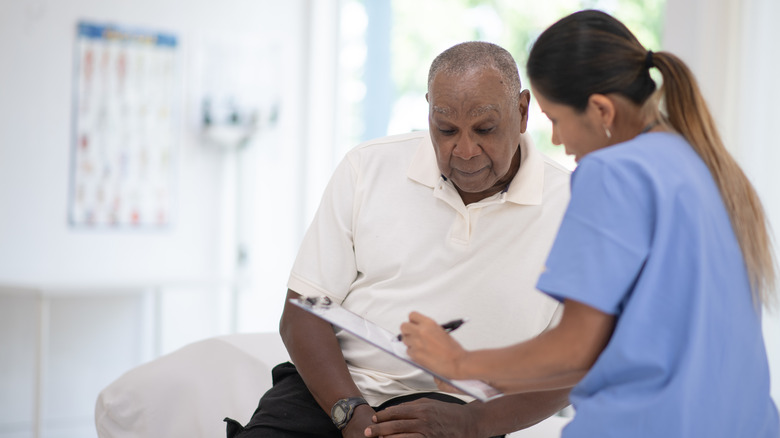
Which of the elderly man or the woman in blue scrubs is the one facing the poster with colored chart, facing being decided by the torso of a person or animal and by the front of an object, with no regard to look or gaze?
the woman in blue scrubs

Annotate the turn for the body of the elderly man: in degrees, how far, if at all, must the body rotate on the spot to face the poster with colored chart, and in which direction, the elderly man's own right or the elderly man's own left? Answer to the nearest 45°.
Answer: approximately 135° to the elderly man's own right

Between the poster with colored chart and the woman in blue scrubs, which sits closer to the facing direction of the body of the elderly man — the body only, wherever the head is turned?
the woman in blue scrubs

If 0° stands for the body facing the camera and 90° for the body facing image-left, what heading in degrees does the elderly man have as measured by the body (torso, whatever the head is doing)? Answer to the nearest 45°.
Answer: approximately 0°

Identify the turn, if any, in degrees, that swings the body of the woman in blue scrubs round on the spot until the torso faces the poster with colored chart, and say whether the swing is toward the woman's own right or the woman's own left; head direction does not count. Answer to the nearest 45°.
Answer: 0° — they already face it

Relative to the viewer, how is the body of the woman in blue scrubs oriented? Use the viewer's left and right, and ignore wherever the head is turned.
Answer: facing away from the viewer and to the left of the viewer

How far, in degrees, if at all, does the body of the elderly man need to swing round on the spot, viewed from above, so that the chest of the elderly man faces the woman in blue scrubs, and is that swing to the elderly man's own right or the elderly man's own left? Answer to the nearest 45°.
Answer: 0° — they already face them

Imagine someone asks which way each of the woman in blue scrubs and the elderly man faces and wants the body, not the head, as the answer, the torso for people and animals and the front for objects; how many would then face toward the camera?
1

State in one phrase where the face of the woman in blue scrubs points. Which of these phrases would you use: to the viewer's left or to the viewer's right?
to the viewer's left

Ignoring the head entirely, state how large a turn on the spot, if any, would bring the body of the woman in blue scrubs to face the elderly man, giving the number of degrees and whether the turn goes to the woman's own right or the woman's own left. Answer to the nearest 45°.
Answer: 0° — they already face them
